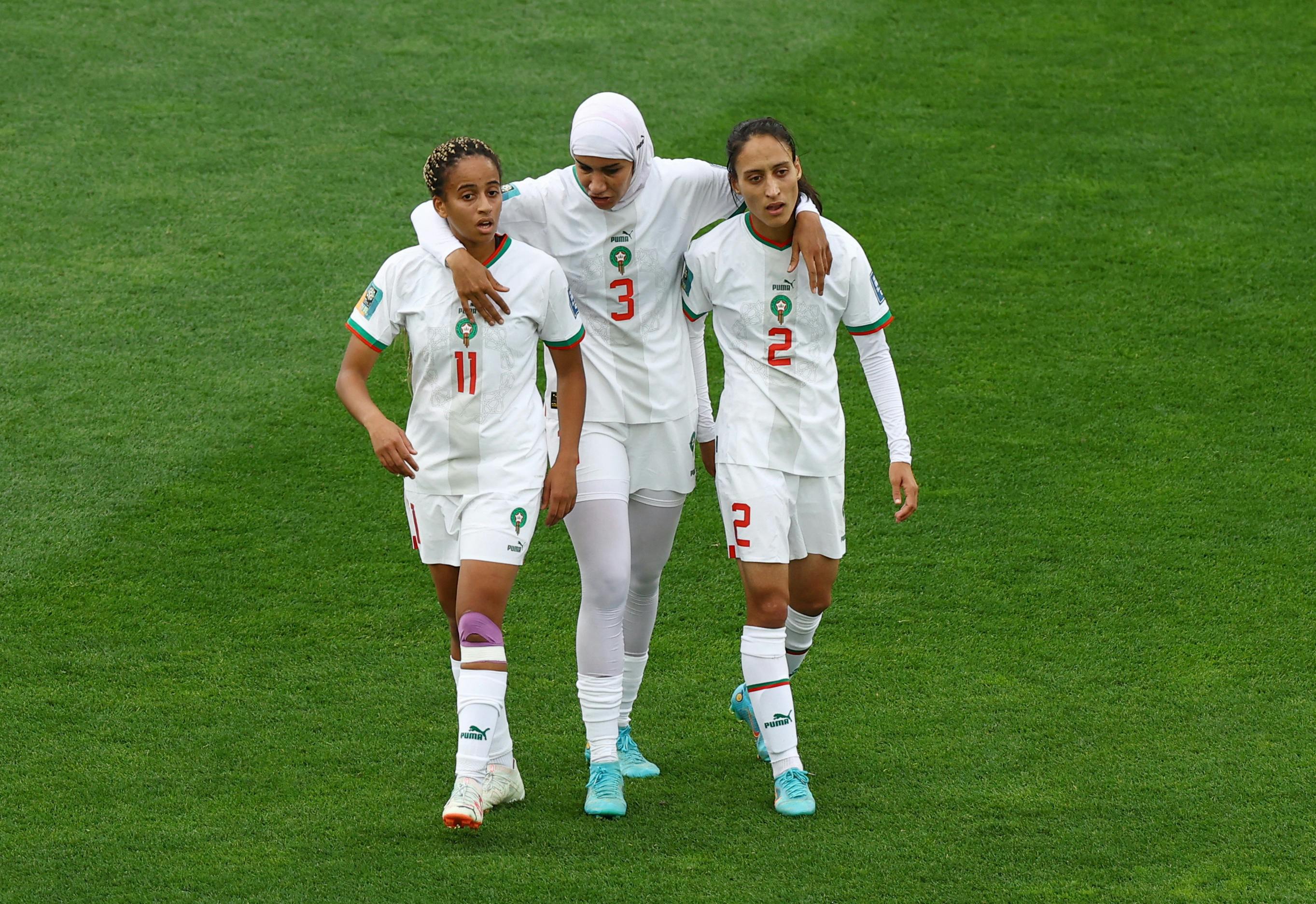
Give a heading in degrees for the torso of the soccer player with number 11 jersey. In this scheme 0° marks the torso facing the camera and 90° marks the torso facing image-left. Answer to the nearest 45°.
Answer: approximately 0°

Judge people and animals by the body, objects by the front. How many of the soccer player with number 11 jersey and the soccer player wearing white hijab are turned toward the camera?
2

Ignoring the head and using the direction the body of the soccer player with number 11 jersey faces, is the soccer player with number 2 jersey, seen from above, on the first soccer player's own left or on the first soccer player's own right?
on the first soccer player's own left

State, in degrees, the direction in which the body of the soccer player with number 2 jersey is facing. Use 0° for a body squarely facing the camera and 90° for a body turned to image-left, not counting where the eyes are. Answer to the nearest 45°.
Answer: approximately 0°

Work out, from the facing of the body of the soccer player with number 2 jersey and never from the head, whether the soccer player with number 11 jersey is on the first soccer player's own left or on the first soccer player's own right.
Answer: on the first soccer player's own right
